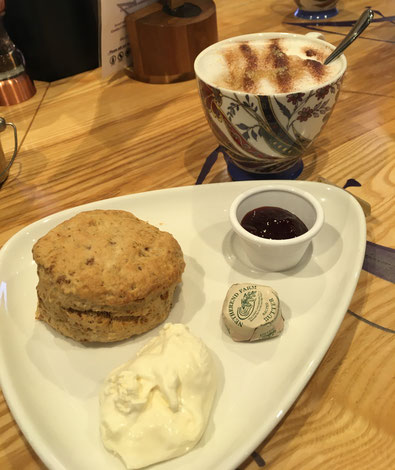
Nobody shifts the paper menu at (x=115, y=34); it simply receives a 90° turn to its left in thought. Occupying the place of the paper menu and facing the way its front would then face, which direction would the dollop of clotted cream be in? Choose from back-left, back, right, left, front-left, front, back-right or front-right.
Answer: back-right

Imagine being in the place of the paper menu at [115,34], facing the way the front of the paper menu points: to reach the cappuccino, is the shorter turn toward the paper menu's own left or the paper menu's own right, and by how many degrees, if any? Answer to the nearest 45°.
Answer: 0° — it already faces it

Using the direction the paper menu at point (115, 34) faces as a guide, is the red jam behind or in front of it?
in front

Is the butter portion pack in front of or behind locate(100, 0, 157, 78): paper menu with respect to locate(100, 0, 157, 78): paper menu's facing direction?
in front

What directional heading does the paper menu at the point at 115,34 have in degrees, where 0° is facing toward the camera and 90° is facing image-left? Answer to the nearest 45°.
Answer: approximately 315°

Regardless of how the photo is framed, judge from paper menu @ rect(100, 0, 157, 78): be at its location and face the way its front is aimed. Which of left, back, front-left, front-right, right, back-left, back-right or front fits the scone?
front-right

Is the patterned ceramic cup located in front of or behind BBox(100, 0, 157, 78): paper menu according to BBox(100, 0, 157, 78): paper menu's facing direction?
in front

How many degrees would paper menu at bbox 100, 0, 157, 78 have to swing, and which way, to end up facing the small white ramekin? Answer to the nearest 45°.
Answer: approximately 45° to its right
